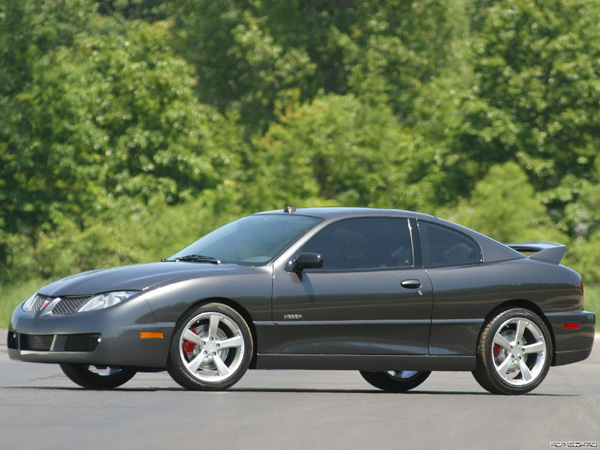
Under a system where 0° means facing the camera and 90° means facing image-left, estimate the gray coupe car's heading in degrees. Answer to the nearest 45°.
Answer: approximately 45°

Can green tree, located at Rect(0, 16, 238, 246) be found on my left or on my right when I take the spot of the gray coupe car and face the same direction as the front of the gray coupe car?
on my right

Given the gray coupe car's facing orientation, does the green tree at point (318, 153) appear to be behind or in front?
behind

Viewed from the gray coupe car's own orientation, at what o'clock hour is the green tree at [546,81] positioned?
The green tree is roughly at 5 o'clock from the gray coupe car.
